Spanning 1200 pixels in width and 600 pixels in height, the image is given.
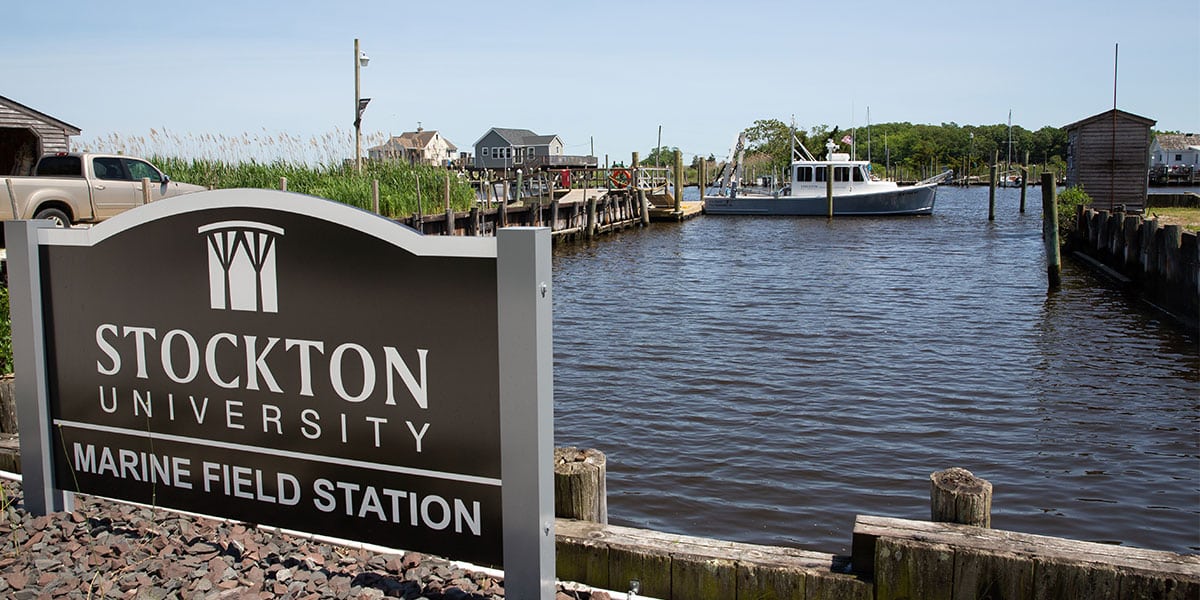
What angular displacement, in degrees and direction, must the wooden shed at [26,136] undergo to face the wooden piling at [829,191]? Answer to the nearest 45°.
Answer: approximately 90° to its left

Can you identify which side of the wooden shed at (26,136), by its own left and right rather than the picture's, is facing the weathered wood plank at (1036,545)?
front

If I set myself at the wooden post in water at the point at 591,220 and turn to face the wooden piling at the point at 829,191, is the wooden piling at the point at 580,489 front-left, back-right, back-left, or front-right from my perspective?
back-right

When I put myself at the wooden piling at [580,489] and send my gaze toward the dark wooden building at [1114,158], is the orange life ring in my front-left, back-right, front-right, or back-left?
front-left

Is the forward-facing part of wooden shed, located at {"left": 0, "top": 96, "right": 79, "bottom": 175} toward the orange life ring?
no

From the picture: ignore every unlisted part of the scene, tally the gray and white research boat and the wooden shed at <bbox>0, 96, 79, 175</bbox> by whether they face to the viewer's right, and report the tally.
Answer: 1

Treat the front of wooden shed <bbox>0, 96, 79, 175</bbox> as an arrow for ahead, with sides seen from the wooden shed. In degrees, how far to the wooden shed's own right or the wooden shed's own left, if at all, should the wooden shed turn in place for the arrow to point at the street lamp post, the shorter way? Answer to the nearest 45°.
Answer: approximately 45° to the wooden shed's own left

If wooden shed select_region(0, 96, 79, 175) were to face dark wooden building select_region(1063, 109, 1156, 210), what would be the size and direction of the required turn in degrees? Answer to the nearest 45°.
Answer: approximately 90° to its left

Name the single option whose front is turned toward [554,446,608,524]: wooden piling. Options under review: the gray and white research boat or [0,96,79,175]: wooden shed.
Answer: the wooden shed

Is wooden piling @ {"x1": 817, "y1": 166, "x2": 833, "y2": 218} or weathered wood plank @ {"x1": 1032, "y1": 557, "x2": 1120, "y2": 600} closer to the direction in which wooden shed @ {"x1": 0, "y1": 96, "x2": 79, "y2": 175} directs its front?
the weathered wood plank

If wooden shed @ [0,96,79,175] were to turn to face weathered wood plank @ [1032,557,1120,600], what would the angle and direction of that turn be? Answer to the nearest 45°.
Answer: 0° — it already faces it

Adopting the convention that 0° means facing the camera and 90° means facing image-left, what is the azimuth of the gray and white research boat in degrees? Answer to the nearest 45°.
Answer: approximately 270°

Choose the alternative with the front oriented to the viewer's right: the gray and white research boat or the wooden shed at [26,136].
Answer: the gray and white research boat

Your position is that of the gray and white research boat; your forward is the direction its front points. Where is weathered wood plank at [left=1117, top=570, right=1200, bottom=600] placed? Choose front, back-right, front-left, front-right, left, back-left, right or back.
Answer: right

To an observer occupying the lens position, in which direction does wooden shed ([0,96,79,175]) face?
facing the viewer

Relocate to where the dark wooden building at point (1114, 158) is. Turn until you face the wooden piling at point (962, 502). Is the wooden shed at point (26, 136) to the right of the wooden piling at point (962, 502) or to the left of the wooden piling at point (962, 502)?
right

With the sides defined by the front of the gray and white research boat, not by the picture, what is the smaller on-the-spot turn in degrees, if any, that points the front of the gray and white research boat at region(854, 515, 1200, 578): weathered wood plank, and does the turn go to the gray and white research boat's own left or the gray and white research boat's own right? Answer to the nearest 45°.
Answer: approximately 90° to the gray and white research boat's own right
